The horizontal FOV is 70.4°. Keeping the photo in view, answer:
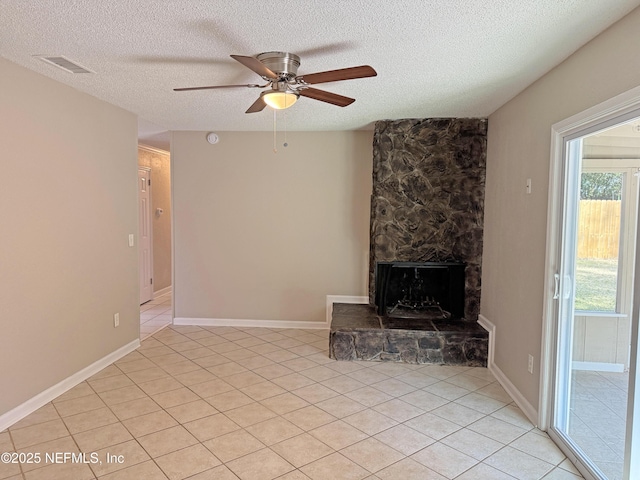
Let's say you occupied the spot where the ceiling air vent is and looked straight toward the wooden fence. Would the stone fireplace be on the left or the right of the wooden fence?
left

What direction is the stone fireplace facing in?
toward the camera

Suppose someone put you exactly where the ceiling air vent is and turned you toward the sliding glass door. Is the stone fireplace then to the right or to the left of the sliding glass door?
left

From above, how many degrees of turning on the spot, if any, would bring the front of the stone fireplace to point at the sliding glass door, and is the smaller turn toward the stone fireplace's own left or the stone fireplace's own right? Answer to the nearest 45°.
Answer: approximately 45° to the stone fireplace's own left

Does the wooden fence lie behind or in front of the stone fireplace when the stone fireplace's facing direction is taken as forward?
behind

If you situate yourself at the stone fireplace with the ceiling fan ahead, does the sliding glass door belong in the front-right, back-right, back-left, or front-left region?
front-left

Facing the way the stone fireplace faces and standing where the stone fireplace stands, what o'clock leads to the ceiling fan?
The ceiling fan is roughly at 1 o'clock from the stone fireplace.

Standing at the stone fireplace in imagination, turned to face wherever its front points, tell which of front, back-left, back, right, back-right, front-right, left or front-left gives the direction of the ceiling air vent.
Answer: front-right
